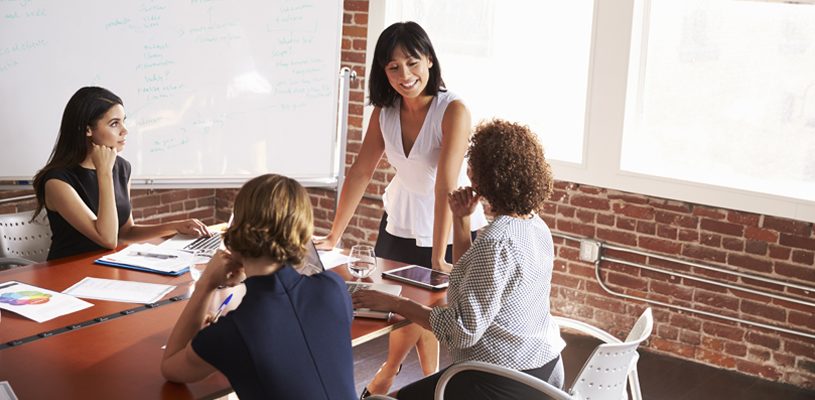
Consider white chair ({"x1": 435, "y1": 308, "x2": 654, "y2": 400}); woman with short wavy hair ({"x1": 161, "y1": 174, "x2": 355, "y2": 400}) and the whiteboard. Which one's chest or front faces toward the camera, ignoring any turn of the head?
the whiteboard

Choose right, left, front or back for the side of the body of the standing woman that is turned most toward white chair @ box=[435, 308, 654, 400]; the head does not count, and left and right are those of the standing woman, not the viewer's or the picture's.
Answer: left

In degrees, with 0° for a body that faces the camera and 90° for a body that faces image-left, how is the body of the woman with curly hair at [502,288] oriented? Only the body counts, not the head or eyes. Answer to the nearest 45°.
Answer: approximately 135°

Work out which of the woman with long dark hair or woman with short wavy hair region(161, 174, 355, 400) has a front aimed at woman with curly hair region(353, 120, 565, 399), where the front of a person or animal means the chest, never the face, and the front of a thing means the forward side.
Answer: the woman with long dark hair

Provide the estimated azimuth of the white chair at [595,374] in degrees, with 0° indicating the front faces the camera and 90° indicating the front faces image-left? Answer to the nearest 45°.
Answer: approximately 135°

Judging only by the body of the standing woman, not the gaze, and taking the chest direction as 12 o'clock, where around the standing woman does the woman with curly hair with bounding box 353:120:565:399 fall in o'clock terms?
The woman with curly hair is roughly at 10 o'clock from the standing woman.

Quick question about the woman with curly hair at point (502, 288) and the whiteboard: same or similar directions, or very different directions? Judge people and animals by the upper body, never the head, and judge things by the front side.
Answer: very different directions

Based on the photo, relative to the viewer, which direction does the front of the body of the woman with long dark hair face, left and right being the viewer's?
facing the viewer and to the right of the viewer

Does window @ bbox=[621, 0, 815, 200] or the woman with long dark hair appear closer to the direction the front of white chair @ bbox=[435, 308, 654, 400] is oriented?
the woman with long dark hair

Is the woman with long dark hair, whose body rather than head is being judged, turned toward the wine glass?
yes

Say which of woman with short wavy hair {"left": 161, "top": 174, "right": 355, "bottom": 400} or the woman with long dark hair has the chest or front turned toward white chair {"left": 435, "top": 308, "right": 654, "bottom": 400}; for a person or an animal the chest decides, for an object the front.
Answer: the woman with long dark hair

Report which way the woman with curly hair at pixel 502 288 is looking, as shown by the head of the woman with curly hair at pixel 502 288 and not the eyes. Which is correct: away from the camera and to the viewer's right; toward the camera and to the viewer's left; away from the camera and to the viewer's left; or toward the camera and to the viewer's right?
away from the camera and to the viewer's left

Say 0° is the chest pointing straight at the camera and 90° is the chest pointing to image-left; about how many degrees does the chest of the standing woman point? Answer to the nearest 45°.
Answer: approximately 45°

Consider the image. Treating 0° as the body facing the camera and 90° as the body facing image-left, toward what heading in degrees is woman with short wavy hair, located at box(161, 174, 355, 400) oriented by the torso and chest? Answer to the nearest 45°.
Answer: approximately 135°
